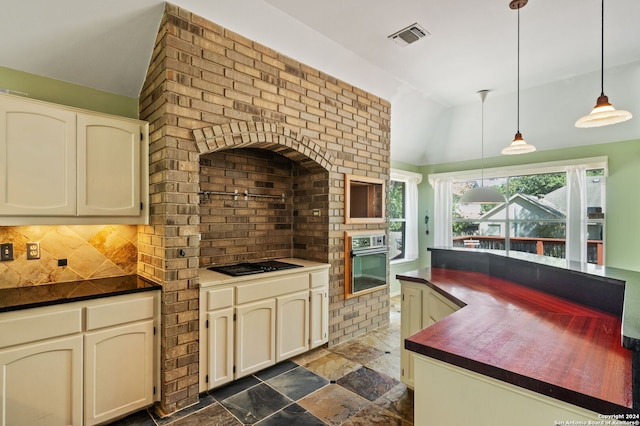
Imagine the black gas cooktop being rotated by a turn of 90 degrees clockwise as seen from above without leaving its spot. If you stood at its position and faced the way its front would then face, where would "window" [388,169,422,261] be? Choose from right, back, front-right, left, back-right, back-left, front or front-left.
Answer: back

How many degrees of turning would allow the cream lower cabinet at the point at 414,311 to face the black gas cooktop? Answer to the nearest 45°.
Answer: approximately 45° to its right

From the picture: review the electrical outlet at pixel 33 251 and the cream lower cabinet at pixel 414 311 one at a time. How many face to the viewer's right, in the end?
0

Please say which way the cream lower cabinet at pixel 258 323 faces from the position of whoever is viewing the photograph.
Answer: facing the viewer and to the right of the viewer

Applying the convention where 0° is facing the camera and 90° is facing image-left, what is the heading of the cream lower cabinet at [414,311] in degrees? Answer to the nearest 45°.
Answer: approximately 45°

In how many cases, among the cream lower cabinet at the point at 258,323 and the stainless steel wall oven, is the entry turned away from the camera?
0

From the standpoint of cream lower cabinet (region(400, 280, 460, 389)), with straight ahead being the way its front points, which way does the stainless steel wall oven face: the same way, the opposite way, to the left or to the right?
to the left

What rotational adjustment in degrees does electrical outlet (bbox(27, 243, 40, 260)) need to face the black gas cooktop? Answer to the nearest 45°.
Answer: approximately 90° to its left

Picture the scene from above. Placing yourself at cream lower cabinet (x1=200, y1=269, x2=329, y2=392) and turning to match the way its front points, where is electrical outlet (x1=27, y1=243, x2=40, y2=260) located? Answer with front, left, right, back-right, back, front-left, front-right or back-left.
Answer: back-right

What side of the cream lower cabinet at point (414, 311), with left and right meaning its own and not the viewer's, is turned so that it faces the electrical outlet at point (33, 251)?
front
